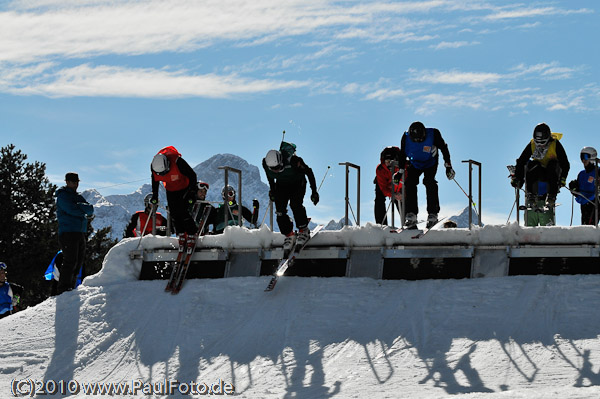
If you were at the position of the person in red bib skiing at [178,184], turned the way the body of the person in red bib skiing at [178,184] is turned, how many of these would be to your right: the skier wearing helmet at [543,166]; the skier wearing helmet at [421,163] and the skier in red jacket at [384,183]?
0

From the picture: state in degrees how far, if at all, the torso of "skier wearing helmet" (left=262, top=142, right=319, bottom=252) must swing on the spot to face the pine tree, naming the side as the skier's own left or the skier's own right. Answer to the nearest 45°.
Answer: approximately 90° to the skier's own right

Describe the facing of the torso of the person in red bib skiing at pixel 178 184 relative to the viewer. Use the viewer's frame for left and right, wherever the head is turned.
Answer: facing the viewer and to the left of the viewer

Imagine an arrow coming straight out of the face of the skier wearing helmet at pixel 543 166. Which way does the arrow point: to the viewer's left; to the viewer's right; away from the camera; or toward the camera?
toward the camera

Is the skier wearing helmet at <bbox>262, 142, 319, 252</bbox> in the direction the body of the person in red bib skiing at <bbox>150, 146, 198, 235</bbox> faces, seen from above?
no

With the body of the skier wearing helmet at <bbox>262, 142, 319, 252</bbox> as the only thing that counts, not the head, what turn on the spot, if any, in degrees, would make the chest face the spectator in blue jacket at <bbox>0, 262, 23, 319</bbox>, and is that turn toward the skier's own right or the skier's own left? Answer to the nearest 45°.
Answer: approximately 45° to the skier's own right

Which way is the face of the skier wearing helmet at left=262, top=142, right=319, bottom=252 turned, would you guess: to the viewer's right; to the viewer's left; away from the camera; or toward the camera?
toward the camera

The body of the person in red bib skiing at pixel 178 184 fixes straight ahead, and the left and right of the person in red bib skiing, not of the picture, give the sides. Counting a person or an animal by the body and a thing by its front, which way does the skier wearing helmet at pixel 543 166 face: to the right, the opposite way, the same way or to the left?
the same way

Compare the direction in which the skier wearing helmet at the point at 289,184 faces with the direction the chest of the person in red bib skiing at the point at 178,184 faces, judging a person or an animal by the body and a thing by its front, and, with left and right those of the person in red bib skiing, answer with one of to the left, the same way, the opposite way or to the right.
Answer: the same way

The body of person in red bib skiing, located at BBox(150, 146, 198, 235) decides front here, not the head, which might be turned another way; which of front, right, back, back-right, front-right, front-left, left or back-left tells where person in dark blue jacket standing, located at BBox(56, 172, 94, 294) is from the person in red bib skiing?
front-right

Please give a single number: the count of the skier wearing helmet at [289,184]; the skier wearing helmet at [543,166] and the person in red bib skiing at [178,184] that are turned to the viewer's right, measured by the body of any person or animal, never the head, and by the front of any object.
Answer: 0

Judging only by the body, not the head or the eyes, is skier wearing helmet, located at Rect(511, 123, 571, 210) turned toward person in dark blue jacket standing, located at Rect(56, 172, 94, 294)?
no

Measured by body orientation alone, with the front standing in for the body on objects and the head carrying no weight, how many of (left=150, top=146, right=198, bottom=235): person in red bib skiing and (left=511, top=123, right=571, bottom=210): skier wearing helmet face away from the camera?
0

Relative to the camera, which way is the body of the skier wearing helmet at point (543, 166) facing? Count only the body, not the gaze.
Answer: toward the camera

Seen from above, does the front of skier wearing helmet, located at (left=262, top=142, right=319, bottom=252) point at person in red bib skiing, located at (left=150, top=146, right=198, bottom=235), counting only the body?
no

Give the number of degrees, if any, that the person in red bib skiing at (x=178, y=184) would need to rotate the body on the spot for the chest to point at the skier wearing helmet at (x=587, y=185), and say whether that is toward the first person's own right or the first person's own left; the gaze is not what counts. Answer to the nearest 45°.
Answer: approximately 135° to the first person's own left

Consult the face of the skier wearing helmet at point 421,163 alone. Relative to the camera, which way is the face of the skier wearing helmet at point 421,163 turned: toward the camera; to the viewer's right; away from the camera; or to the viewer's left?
toward the camera

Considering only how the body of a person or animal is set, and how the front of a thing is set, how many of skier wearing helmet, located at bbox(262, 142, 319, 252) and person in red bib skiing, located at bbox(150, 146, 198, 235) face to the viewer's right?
0

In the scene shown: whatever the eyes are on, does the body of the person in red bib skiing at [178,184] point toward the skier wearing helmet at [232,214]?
no
